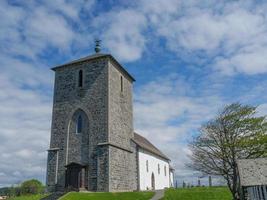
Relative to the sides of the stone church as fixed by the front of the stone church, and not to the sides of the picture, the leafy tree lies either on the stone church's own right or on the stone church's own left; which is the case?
on the stone church's own left

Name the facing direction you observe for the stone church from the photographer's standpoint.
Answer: facing the viewer and to the left of the viewer

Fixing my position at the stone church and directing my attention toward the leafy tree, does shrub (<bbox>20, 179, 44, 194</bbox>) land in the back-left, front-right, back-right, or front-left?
back-left

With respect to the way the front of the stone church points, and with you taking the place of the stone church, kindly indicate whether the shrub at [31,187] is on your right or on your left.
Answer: on your right
